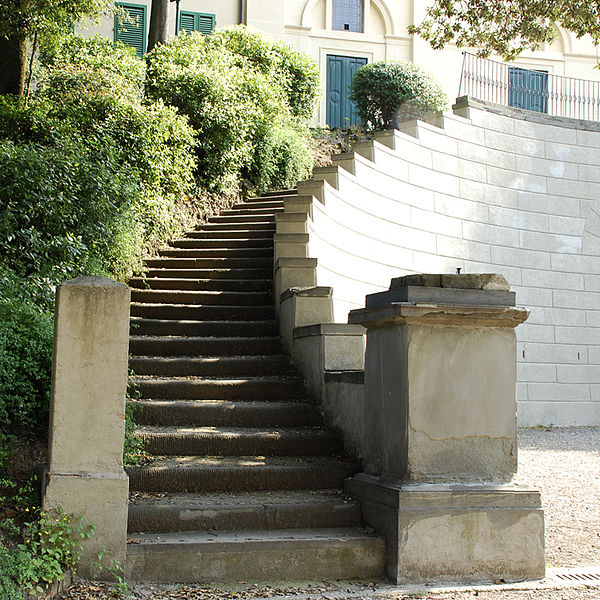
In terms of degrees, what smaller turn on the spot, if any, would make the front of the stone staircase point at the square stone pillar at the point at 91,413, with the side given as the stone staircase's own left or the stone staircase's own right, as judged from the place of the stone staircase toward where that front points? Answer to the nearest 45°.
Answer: approximately 45° to the stone staircase's own right

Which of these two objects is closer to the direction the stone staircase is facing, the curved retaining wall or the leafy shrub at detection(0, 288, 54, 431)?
the leafy shrub

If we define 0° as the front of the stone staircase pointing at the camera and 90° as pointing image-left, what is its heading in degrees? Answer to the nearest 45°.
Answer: approximately 0°

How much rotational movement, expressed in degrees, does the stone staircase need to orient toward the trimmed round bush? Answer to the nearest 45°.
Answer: approximately 180°

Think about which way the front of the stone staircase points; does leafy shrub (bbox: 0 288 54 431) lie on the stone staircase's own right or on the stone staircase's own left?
on the stone staircase's own right

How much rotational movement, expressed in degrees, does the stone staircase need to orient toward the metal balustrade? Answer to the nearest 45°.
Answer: approximately 135° to its left

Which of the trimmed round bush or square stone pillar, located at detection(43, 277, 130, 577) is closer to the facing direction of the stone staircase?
the square stone pillar

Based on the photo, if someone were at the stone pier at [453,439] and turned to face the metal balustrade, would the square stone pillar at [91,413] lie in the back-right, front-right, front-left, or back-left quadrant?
back-left

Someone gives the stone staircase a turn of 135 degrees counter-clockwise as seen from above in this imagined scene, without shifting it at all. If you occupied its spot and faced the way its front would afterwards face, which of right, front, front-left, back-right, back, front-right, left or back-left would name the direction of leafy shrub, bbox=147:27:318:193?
front-left
